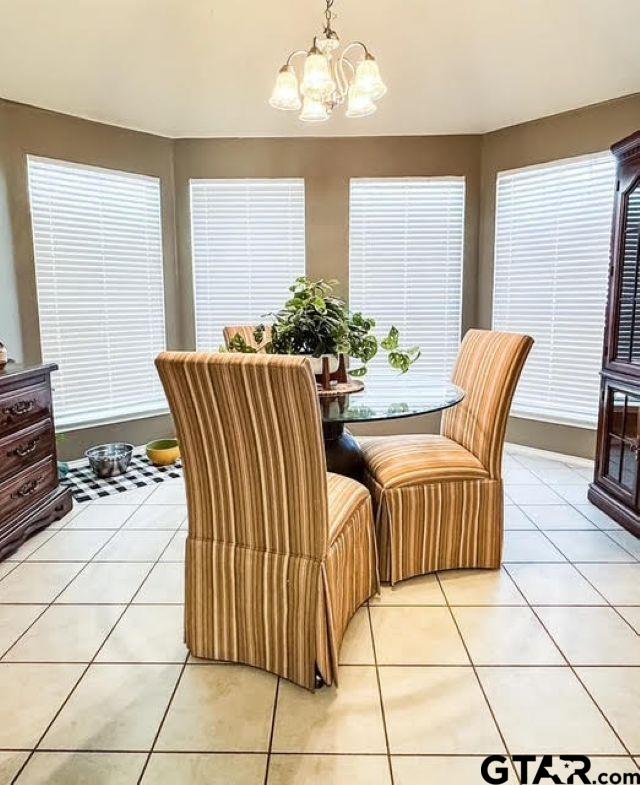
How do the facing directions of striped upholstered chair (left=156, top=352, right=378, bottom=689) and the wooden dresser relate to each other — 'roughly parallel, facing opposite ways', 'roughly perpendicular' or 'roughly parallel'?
roughly perpendicular

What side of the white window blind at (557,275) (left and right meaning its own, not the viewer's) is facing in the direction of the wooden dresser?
front

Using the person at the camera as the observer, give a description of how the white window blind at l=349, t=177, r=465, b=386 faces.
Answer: facing the viewer

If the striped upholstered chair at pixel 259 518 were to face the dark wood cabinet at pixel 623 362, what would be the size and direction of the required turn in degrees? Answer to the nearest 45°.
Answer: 0° — it already faces it

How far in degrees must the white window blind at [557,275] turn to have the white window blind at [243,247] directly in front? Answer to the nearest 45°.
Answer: approximately 45° to its right

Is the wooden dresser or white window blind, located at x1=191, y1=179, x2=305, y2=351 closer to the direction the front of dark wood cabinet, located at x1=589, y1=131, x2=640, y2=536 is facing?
the wooden dresser

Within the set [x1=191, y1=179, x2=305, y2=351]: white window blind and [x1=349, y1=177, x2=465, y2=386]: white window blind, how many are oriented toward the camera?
2

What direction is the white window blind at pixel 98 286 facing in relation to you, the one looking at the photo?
facing the viewer and to the right of the viewer

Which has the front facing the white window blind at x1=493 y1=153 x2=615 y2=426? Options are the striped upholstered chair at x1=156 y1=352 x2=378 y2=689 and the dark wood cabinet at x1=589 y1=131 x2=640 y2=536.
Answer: the striped upholstered chair

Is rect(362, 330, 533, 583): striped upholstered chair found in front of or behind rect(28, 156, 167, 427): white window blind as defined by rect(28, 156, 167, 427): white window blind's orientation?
in front

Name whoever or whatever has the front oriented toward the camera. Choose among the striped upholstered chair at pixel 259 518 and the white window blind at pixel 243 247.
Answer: the white window blind

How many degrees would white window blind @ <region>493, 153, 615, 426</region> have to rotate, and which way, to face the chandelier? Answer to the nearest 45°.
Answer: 0° — it already faces it

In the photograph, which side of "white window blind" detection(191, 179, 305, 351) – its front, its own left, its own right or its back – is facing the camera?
front

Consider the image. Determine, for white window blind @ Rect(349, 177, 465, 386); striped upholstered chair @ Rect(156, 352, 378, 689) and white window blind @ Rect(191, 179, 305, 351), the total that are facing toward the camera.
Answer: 2

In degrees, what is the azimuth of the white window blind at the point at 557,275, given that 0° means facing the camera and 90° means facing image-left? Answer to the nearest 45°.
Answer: approximately 45°

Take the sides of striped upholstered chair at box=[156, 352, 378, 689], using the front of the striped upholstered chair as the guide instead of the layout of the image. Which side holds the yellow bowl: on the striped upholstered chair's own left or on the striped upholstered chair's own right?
on the striped upholstered chair's own left

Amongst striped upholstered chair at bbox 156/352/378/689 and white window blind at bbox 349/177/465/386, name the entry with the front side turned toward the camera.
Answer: the white window blind

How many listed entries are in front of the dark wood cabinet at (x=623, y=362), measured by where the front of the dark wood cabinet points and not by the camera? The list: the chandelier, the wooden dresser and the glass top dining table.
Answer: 3

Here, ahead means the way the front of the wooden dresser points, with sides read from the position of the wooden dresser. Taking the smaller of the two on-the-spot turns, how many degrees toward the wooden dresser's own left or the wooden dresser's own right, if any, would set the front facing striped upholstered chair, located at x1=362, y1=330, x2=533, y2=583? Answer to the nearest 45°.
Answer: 0° — it already faces it

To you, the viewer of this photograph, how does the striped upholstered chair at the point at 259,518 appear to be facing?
facing away from the viewer and to the right of the viewer

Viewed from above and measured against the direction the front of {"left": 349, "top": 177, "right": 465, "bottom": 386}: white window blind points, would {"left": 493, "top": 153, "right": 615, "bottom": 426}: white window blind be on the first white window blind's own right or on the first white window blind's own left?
on the first white window blind's own left
